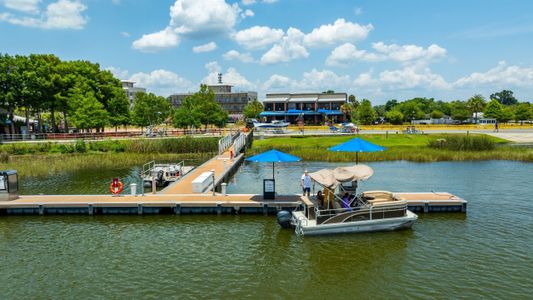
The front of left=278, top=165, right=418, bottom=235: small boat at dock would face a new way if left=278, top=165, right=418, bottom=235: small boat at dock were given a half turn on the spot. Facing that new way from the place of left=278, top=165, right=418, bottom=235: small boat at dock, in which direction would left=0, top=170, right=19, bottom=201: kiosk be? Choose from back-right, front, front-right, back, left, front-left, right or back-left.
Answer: front

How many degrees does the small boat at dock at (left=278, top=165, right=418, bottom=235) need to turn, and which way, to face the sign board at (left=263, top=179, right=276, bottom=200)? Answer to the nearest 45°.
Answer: approximately 135° to its left

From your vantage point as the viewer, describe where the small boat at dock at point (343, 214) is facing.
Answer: facing to the right of the viewer
